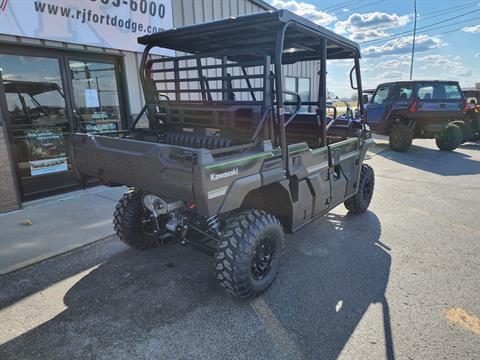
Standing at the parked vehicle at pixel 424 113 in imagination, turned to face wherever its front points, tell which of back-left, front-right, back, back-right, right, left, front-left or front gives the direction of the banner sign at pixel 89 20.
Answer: left

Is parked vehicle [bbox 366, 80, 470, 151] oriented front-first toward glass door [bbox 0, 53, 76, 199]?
no

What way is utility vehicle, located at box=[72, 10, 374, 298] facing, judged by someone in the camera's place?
facing away from the viewer and to the right of the viewer

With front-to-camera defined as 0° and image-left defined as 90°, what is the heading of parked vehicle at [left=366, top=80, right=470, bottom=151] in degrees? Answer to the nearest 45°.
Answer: approximately 135°

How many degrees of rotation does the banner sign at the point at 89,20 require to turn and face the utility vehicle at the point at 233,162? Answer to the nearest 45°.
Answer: approximately 45° to its right

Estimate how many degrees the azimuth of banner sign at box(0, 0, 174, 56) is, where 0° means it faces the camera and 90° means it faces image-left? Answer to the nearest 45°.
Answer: approximately 315°

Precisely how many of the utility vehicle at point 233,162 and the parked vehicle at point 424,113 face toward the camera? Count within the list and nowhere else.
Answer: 0

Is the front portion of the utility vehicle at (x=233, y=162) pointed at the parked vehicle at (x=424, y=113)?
yes

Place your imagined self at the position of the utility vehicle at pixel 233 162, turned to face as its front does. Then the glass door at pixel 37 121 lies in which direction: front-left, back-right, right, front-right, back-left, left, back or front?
left

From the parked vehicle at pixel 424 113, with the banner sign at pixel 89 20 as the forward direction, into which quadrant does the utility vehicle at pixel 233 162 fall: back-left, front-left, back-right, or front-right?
front-left

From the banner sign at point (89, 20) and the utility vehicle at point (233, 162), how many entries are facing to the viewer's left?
0

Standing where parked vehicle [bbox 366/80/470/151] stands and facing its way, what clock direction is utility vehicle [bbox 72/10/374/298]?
The utility vehicle is roughly at 8 o'clock from the parked vehicle.

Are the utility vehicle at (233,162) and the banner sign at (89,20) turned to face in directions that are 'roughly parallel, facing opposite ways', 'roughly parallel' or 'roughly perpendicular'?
roughly perpendicular

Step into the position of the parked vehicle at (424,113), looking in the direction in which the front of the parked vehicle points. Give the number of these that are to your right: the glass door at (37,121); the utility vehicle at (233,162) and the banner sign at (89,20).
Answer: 0

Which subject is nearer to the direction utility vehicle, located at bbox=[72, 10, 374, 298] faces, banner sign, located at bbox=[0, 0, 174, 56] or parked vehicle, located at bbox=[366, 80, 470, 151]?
the parked vehicle
